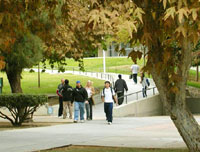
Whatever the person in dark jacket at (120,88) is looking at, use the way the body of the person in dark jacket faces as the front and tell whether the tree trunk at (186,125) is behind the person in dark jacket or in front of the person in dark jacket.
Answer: behind

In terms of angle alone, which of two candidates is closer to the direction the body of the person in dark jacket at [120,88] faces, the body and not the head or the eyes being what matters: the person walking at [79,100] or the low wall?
the low wall

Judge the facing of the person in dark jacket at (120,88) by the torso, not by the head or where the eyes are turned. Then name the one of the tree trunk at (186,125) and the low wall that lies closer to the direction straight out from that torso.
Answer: the low wall

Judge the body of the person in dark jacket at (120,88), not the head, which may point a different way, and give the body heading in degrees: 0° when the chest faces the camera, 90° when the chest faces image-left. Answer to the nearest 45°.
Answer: approximately 180°

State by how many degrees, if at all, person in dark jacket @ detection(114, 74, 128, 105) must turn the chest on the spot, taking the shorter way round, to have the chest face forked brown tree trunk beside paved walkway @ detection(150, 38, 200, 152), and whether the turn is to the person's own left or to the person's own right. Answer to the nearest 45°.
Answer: approximately 180°

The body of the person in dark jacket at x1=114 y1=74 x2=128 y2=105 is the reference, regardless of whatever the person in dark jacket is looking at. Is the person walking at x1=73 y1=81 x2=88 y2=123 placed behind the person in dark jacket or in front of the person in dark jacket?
behind
